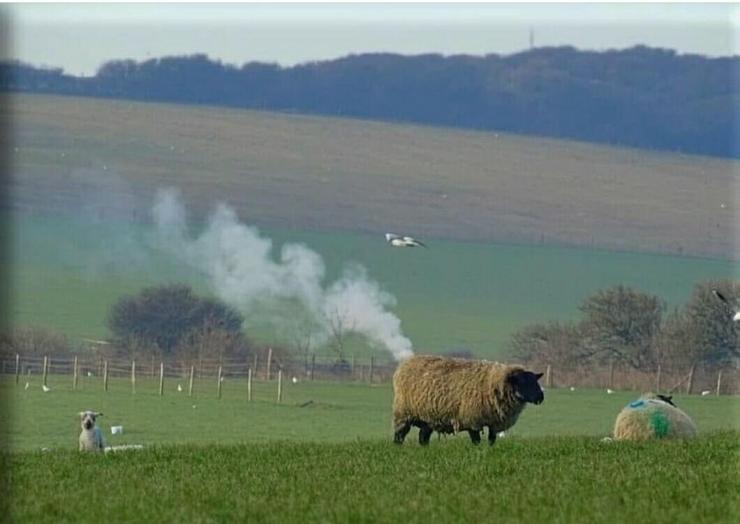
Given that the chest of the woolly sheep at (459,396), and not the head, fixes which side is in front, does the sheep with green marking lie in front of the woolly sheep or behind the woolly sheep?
in front

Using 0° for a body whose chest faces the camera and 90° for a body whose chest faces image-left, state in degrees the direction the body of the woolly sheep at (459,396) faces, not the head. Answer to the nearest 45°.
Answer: approximately 270°

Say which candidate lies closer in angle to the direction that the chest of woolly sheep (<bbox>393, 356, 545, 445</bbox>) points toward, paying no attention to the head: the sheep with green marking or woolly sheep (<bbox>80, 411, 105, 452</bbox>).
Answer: the sheep with green marking

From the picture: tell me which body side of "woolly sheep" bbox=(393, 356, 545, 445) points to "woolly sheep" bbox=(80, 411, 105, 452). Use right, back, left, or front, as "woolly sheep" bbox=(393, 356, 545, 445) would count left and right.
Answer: back
